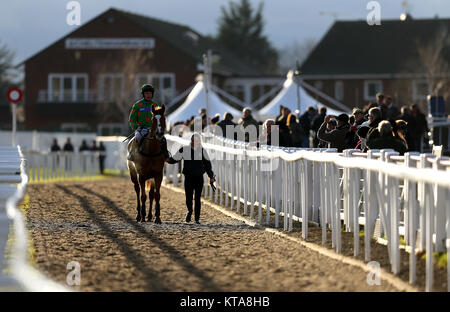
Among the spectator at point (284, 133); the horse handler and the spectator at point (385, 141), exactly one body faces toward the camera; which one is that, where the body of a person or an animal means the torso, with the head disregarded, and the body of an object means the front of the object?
the horse handler

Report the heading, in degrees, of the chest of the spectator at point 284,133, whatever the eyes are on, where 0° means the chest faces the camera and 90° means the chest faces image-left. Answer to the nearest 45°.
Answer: approximately 90°

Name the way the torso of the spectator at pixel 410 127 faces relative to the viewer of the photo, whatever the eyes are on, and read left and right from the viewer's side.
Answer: facing to the left of the viewer

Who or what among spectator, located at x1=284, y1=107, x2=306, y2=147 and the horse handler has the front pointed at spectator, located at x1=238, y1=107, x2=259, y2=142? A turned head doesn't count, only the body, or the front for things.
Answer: spectator, located at x1=284, y1=107, x2=306, y2=147

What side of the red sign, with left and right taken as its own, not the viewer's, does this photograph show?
front

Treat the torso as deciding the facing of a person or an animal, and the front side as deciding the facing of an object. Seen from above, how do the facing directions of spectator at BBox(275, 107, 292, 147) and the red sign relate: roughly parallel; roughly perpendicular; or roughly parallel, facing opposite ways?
roughly perpendicular

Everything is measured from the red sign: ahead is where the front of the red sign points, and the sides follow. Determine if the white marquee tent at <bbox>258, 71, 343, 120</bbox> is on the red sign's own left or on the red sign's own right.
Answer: on the red sign's own left

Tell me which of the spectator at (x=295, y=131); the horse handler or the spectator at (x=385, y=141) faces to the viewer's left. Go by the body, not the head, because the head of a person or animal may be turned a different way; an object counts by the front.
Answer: the spectator at (x=295, y=131)

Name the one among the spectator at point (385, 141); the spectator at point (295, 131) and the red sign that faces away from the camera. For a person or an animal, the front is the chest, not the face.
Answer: the spectator at point (385, 141)

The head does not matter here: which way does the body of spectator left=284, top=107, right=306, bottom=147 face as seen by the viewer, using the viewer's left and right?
facing to the left of the viewer
